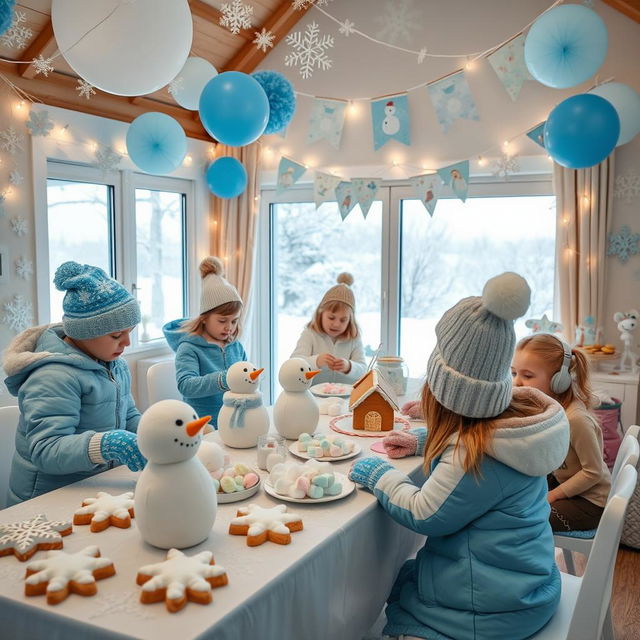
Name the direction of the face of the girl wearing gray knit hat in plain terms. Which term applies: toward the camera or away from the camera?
away from the camera

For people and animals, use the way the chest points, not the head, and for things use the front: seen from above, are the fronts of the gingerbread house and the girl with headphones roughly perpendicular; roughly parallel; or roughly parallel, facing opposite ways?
roughly perpendicular

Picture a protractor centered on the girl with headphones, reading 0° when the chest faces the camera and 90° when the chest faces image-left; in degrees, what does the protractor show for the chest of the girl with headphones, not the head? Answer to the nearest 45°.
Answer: approximately 90°

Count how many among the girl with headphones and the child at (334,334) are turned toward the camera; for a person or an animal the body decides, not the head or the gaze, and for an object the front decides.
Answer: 1

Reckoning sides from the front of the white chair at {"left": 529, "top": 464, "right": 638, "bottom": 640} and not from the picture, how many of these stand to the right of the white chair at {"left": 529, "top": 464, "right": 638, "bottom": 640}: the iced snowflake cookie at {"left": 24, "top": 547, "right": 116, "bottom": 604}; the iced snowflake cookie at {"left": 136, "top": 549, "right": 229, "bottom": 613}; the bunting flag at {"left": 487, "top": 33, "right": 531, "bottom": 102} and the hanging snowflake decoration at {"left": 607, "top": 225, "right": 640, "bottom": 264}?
2

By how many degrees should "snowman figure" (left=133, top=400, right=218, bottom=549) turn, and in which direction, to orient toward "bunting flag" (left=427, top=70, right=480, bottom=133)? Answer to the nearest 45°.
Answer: approximately 90° to its left

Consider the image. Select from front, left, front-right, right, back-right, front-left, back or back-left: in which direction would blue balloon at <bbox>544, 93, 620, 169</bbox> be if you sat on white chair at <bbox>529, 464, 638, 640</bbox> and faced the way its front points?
right

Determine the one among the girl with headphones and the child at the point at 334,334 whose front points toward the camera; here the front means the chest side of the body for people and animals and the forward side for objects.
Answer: the child

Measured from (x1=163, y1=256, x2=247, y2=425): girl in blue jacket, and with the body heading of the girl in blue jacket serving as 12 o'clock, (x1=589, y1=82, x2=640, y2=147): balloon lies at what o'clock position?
The balloon is roughly at 10 o'clock from the girl in blue jacket.

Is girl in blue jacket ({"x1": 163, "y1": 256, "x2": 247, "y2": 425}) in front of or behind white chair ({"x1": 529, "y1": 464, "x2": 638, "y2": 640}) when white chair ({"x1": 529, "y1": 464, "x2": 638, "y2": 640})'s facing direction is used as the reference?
in front

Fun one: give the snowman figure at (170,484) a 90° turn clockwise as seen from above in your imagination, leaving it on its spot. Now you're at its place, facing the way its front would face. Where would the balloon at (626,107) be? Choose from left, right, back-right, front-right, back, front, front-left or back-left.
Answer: back

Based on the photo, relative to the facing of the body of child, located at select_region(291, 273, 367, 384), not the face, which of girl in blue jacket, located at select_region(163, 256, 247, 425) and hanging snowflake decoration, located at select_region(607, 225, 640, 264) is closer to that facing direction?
the girl in blue jacket

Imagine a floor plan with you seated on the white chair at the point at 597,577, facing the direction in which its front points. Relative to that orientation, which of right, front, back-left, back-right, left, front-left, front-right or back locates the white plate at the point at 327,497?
front

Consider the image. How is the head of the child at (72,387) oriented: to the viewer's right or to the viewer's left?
to the viewer's right

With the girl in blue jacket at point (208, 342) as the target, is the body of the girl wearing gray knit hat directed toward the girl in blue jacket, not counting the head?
yes

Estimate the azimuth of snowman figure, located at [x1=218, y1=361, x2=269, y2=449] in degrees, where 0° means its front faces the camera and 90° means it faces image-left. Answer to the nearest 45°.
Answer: approximately 315°

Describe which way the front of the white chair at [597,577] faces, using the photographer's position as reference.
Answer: facing to the left of the viewer

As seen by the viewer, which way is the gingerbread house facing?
toward the camera

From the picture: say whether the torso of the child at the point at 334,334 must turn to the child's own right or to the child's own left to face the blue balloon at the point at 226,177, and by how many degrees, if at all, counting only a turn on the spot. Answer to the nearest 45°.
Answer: approximately 135° to the child's own right
